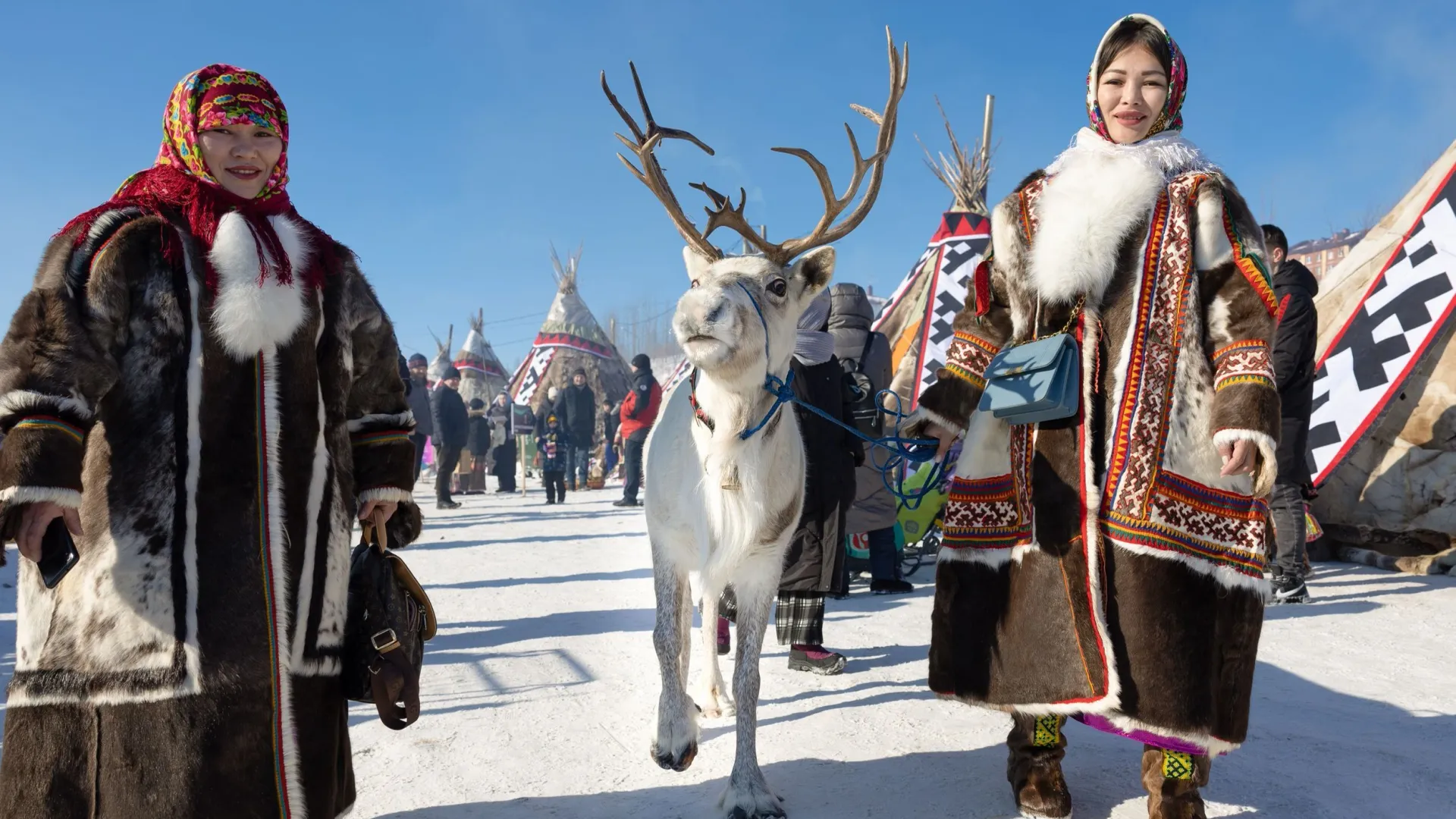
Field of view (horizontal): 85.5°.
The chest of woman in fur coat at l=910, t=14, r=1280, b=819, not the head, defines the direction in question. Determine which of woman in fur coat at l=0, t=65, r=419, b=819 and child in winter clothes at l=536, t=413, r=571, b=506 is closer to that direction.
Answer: the woman in fur coat

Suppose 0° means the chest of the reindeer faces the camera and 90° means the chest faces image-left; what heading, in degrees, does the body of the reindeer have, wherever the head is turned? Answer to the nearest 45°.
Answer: approximately 0°

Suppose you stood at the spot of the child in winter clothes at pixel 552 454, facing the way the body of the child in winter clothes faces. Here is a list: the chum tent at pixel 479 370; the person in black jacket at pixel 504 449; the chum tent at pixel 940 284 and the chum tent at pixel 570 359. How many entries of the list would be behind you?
3
